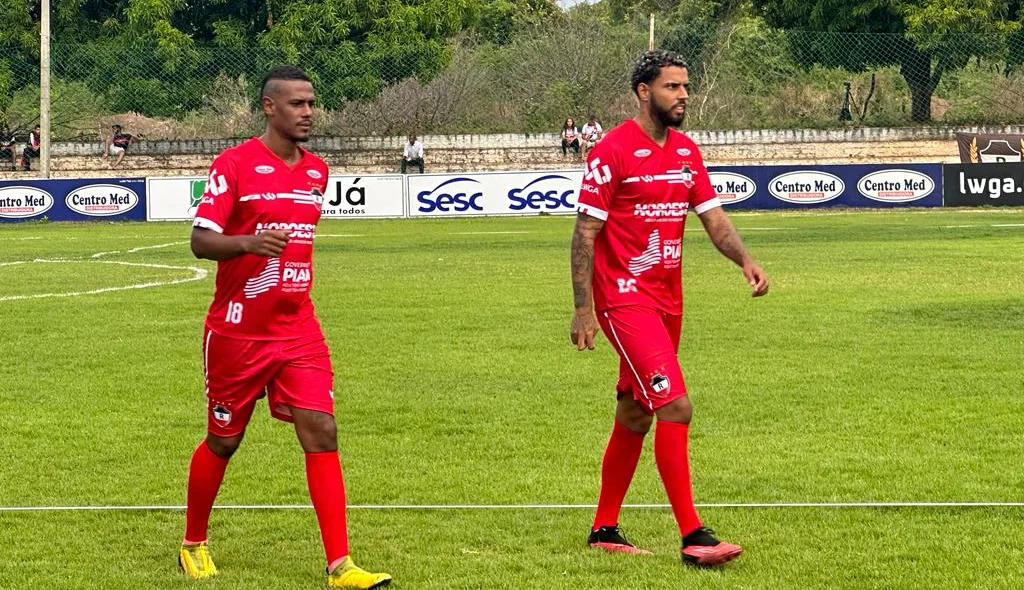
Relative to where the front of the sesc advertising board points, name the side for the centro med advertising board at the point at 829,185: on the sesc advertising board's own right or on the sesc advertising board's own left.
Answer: on the sesc advertising board's own left

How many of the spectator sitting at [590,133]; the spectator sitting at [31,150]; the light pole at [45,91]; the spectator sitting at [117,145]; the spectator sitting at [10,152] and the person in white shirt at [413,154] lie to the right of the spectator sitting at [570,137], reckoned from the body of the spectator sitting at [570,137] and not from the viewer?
5

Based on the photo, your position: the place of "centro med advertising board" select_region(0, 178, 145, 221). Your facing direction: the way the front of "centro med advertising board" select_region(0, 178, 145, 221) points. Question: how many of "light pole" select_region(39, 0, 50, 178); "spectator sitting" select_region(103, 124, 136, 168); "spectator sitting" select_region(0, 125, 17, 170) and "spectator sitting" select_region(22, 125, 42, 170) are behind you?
4

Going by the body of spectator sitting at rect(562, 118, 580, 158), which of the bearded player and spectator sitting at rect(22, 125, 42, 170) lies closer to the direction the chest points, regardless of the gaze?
the bearded player

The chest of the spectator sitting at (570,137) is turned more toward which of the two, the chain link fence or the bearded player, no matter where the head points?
the bearded player

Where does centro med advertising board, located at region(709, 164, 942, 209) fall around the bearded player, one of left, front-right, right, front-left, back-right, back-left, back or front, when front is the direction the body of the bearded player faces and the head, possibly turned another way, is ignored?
back-left

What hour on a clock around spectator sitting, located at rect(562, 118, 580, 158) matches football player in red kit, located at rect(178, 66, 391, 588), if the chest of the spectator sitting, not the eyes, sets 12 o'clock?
The football player in red kit is roughly at 12 o'clock from the spectator sitting.

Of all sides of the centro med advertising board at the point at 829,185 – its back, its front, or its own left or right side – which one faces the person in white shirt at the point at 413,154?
right

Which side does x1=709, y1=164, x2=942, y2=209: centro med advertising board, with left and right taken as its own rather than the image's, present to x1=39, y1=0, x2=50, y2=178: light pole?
right

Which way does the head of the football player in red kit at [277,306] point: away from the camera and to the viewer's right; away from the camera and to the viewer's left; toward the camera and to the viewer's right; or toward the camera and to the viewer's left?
toward the camera and to the viewer's right

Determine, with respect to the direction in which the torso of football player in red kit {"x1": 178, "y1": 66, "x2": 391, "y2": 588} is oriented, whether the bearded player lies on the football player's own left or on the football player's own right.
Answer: on the football player's own left
